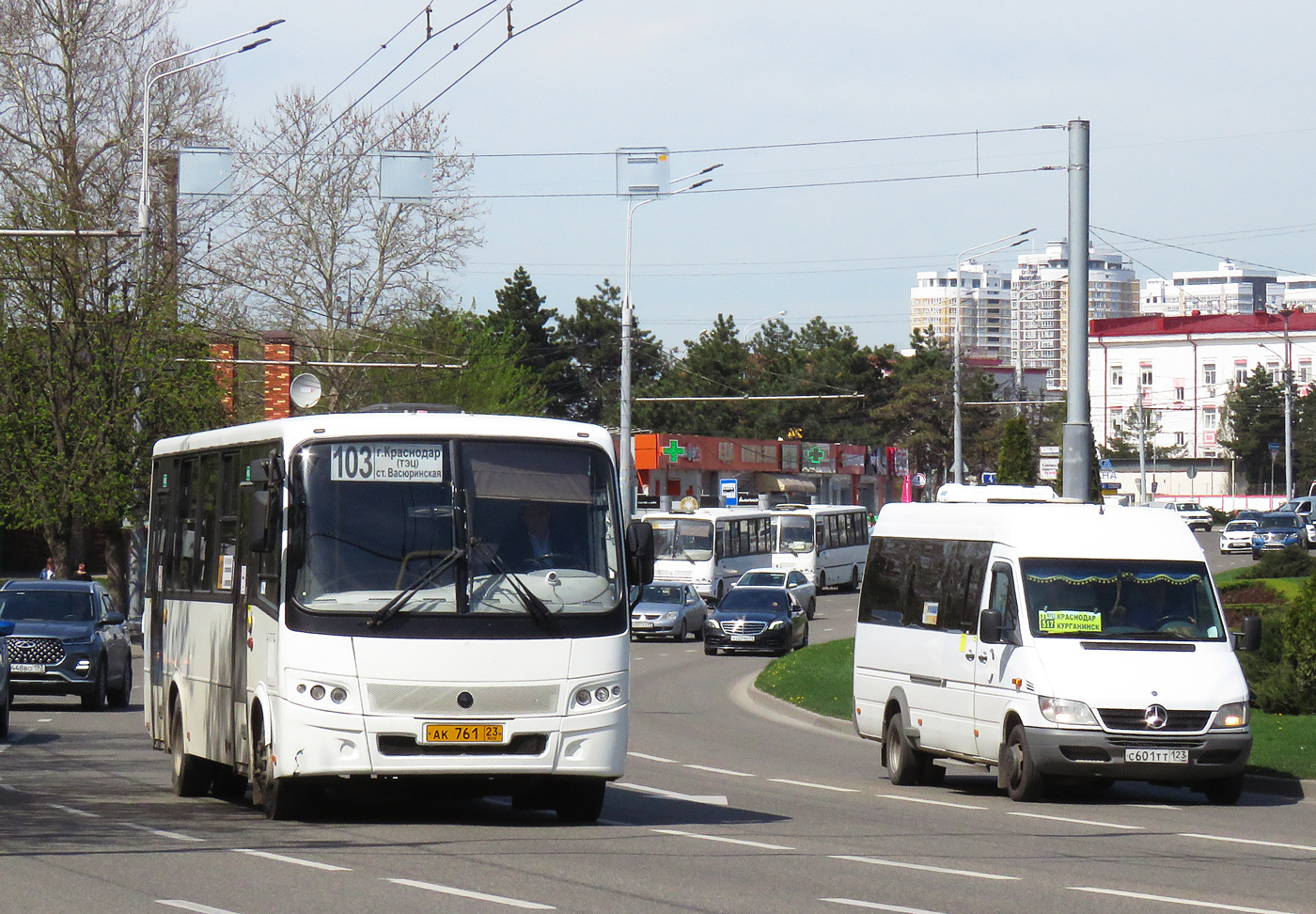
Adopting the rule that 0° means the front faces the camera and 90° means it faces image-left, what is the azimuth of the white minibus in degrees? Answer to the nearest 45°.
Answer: approximately 315°

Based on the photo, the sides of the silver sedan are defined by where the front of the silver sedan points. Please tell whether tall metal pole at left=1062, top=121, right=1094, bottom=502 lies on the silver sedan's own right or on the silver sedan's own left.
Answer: on the silver sedan's own left

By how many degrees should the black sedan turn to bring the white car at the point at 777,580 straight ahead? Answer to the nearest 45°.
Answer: approximately 180°

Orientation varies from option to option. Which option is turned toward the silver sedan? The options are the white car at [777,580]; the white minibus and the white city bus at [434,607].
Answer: the white car

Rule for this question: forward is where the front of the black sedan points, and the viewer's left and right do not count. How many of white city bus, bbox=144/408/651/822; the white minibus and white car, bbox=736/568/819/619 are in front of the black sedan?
2

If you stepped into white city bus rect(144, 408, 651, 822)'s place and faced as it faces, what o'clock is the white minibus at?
The white minibus is roughly at 8 o'clock from the white city bus.

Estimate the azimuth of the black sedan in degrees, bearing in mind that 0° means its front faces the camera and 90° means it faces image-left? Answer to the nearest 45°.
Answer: approximately 0°

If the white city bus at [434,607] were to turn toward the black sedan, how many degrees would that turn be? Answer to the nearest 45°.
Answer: approximately 180°
